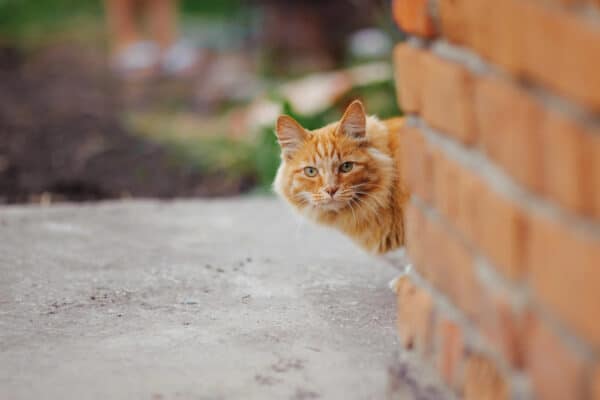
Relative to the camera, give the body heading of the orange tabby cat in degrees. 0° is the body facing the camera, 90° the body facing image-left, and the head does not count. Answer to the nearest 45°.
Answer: approximately 45°

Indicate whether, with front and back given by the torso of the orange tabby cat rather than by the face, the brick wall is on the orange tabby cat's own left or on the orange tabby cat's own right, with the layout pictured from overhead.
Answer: on the orange tabby cat's own left
